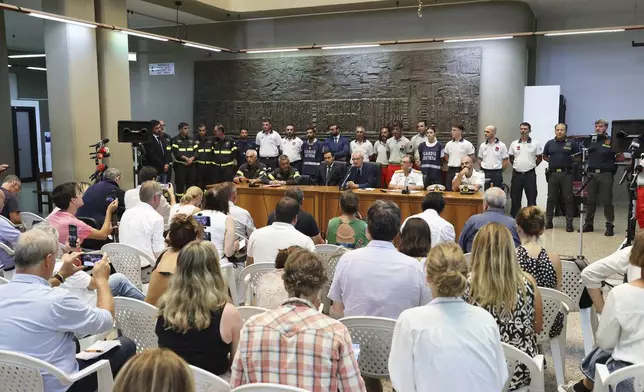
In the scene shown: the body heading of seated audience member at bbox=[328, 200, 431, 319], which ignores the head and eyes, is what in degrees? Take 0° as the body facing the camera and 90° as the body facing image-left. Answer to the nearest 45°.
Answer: approximately 180°

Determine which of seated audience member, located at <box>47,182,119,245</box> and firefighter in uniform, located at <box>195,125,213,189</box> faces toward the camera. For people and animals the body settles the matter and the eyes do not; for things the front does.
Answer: the firefighter in uniform

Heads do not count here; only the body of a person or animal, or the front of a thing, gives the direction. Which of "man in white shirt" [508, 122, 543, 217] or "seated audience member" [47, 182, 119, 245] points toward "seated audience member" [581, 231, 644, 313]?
the man in white shirt

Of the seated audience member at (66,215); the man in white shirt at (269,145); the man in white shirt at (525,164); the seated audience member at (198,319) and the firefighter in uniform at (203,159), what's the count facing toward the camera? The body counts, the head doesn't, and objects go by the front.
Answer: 3

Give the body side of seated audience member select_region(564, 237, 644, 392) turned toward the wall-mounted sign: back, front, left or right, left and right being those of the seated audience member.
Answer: front

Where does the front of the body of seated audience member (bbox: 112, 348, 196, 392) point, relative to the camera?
away from the camera

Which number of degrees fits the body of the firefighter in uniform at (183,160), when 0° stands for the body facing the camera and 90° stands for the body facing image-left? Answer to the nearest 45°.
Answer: approximately 315°

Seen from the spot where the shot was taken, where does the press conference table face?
facing the viewer

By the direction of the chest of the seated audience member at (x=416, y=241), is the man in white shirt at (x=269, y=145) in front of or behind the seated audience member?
in front

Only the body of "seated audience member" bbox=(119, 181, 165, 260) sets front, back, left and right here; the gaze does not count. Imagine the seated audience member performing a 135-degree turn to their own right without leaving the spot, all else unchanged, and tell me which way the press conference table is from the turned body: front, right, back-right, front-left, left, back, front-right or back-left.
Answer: back-left

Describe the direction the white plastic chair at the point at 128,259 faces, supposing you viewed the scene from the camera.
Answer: facing away from the viewer and to the right of the viewer

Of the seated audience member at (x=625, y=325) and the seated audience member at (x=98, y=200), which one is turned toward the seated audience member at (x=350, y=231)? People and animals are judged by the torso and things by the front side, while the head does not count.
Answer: the seated audience member at (x=625, y=325)

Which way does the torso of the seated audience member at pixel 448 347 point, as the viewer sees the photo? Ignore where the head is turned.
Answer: away from the camera

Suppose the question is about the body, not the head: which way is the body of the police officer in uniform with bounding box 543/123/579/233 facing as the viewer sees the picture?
toward the camera

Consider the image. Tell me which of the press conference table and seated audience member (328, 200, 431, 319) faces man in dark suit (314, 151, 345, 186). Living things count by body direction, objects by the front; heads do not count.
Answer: the seated audience member

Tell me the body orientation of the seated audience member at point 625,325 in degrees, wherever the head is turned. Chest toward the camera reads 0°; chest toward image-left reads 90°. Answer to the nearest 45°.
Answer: approximately 135°

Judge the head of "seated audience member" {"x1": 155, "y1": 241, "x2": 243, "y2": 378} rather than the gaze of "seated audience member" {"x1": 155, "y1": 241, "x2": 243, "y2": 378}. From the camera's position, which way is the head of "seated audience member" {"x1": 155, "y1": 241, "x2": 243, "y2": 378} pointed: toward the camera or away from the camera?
away from the camera

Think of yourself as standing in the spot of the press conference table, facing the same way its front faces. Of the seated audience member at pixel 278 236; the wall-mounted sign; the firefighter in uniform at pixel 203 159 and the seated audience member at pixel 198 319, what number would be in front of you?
2

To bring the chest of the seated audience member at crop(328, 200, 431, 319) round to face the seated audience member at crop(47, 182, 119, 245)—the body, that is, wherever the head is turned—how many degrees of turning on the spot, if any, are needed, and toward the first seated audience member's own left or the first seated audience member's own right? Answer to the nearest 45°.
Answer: approximately 45° to the first seated audience member's own left

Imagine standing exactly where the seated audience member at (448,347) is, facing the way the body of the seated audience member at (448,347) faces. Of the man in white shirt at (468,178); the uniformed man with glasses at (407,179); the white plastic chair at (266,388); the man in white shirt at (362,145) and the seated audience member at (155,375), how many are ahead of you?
3

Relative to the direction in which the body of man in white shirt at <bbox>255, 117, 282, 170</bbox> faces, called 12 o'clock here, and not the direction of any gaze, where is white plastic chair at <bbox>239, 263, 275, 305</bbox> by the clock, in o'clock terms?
The white plastic chair is roughly at 12 o'clock from the man in white shirt.
